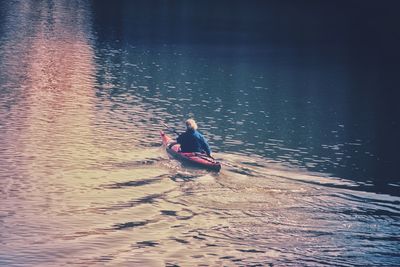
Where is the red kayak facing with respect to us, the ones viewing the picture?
facing away from the viewer and to the left of the viewer
